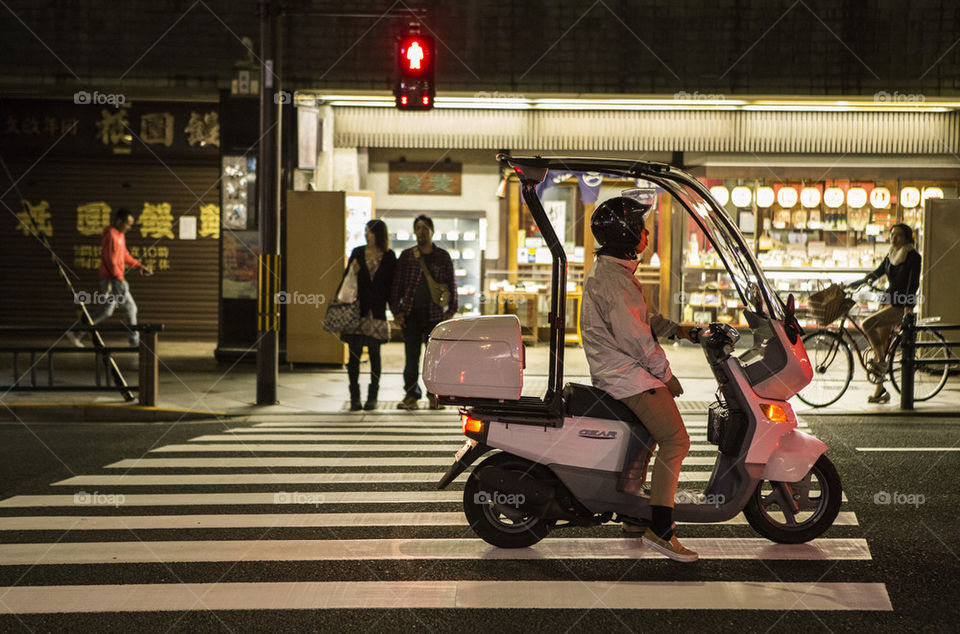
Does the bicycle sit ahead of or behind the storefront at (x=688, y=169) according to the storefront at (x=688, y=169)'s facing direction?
ahead

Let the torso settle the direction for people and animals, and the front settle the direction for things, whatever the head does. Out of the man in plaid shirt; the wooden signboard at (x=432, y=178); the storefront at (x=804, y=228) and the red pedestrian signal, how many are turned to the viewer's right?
0

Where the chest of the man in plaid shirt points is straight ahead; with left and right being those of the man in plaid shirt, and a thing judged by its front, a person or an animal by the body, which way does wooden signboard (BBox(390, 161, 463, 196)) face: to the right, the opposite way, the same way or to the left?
the same way

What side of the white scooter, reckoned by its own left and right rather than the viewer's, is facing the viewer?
right

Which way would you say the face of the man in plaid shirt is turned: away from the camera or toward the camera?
toward the camera

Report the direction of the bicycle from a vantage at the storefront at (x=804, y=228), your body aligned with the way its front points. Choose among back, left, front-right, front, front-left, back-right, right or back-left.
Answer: front

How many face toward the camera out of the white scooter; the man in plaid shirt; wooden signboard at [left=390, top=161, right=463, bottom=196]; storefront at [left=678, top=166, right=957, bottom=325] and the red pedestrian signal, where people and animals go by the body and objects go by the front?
4

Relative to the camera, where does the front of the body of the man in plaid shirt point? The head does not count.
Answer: toward the camera

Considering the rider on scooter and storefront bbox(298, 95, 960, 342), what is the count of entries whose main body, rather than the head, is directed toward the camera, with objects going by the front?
1

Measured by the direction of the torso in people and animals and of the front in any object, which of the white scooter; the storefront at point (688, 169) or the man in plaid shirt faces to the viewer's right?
the white scooter

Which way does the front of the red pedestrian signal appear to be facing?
toward the camera

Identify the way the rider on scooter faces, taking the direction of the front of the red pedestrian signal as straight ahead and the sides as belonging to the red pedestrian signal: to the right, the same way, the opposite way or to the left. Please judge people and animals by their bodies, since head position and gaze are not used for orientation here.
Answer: to the left

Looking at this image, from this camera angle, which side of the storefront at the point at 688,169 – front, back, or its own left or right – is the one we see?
front

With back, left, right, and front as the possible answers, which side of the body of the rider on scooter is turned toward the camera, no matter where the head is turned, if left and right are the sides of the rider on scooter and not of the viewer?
right

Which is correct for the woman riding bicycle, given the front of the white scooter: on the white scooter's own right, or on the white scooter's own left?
on the white scooter's own left

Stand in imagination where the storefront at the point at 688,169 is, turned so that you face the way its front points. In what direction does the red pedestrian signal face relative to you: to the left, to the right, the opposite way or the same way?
the same way

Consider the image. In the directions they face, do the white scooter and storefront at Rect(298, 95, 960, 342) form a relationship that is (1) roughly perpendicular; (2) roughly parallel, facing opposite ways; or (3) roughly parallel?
roughly perpendicular

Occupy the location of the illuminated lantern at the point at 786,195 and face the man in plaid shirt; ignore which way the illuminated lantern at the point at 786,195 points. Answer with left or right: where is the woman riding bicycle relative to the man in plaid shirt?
left

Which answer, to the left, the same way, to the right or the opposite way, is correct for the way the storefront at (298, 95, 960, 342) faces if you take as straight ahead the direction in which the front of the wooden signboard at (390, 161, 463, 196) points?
the same way
